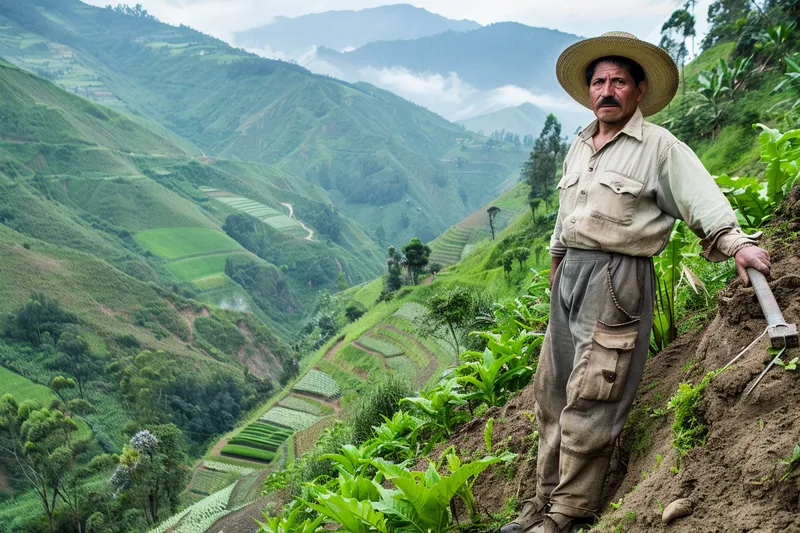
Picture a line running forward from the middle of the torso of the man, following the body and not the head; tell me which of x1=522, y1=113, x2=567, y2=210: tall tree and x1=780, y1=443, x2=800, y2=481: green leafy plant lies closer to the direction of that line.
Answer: the green leafy plant

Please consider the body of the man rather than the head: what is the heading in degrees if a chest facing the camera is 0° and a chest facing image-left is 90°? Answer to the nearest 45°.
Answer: approximately 45°

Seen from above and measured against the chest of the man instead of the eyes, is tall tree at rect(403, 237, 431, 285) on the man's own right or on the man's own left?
on the man's own right

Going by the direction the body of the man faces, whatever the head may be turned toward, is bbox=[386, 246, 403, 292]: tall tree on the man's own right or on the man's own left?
on the man's own right

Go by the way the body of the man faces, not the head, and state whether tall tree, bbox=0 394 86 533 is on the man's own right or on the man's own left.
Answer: on the man's own right

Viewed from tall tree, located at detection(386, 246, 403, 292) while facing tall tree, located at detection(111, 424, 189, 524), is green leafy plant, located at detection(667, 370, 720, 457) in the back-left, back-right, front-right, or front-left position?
front-left
